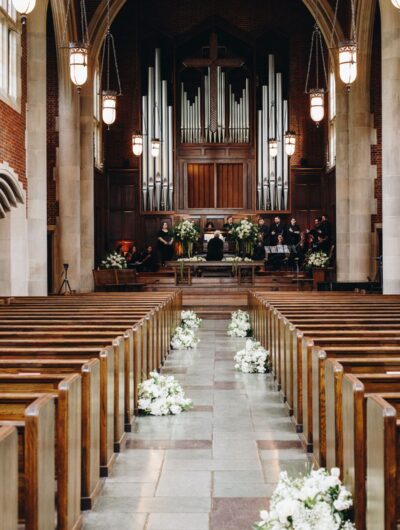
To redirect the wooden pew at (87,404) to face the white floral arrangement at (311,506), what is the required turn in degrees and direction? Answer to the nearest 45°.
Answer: approximately 135° to its right

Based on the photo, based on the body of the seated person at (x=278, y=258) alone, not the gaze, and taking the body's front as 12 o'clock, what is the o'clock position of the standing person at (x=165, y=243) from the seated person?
The standing person is roughly at 2 o'clock from the seated person.

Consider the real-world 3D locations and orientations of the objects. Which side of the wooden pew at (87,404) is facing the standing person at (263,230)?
front

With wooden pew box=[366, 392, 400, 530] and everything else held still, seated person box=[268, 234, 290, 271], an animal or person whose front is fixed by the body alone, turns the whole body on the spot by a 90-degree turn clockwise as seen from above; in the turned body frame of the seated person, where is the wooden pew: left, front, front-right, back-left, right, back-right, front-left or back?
back-left

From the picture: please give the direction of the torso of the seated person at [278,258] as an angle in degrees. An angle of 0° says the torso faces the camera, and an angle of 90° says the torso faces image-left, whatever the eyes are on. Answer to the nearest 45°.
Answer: approximately 45°

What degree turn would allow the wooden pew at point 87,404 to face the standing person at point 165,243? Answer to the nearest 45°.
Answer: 0° — it already faces them

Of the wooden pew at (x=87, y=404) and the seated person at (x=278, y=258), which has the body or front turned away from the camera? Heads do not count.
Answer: the wooden pew

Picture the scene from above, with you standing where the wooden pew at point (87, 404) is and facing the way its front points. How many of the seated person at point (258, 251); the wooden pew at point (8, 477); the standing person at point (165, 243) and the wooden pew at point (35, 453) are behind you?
2

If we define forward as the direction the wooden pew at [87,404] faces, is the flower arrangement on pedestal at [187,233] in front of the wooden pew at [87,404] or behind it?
in front

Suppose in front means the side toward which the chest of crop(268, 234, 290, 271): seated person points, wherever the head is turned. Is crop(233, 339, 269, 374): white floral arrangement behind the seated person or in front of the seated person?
in front

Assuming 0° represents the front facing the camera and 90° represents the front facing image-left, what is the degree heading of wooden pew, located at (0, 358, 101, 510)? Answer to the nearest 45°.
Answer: approximately 180°

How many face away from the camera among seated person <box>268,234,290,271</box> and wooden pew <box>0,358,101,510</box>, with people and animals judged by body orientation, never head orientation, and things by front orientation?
1

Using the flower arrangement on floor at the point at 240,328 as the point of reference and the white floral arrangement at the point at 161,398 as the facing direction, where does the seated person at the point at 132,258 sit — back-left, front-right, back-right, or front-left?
back-right

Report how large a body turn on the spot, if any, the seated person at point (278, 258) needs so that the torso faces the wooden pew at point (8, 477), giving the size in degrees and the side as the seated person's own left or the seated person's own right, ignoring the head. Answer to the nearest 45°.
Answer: approximately 45° to the seated person's own left

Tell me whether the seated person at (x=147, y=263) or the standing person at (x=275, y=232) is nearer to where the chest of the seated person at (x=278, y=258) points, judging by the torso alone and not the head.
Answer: the seated person
